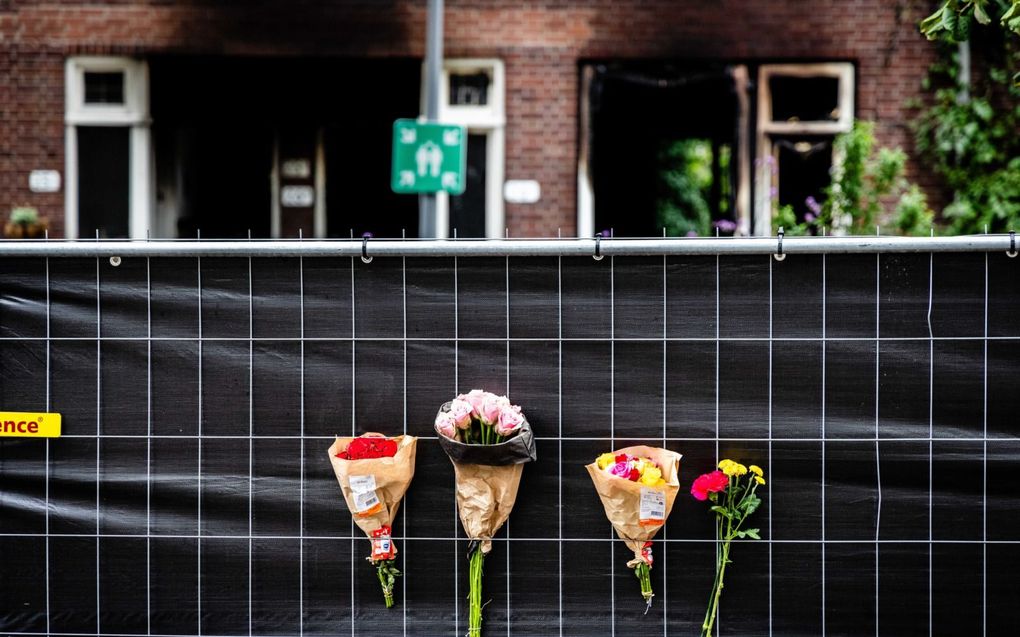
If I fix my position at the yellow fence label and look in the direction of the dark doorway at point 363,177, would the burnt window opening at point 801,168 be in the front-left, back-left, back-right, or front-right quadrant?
front-right

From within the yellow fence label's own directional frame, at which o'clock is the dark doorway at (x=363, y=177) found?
The dark doorway is roughly at 7 o'clock from the yellow fence label.

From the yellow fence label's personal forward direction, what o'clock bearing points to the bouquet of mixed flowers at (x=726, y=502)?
The bouquet of mixed flowers is roughly at 10 o'clock from the yellow fence label.

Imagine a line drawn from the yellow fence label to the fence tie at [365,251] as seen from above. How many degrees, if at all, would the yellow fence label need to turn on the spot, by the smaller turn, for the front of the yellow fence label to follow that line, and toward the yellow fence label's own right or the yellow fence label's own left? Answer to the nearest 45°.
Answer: approximately 45° to the yellow fence label's own left

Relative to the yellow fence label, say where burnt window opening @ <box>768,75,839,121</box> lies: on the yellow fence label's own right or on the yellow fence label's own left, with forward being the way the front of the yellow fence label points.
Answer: on the yellow fence label's own left

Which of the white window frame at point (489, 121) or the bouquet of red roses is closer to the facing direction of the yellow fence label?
the bouquet of red roses

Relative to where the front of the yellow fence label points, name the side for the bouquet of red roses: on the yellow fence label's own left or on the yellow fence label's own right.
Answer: on the yellow fence label's own left

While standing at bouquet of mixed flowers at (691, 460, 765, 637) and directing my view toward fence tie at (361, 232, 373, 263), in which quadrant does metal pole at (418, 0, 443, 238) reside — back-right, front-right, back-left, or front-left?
front-right

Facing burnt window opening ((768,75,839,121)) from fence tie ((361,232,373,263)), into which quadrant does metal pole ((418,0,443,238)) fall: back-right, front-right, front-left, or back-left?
front-left

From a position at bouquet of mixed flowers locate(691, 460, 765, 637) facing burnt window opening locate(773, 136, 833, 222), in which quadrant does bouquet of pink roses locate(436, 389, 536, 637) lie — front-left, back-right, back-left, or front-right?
back-left

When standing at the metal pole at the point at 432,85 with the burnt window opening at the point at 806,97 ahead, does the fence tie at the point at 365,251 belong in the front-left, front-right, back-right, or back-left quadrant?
back-right

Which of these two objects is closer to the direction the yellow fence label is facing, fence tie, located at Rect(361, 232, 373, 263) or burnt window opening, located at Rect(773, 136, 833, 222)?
the fence tie

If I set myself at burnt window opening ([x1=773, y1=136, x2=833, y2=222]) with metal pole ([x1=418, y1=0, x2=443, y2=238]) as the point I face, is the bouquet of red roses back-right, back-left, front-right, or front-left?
front-left

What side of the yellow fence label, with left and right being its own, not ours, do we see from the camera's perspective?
front

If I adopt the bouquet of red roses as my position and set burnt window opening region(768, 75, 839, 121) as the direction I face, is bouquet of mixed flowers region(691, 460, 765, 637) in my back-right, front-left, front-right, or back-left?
front-right

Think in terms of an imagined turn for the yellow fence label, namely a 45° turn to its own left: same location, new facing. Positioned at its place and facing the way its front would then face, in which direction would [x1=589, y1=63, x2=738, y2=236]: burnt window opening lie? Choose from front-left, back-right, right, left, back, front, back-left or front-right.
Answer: left
